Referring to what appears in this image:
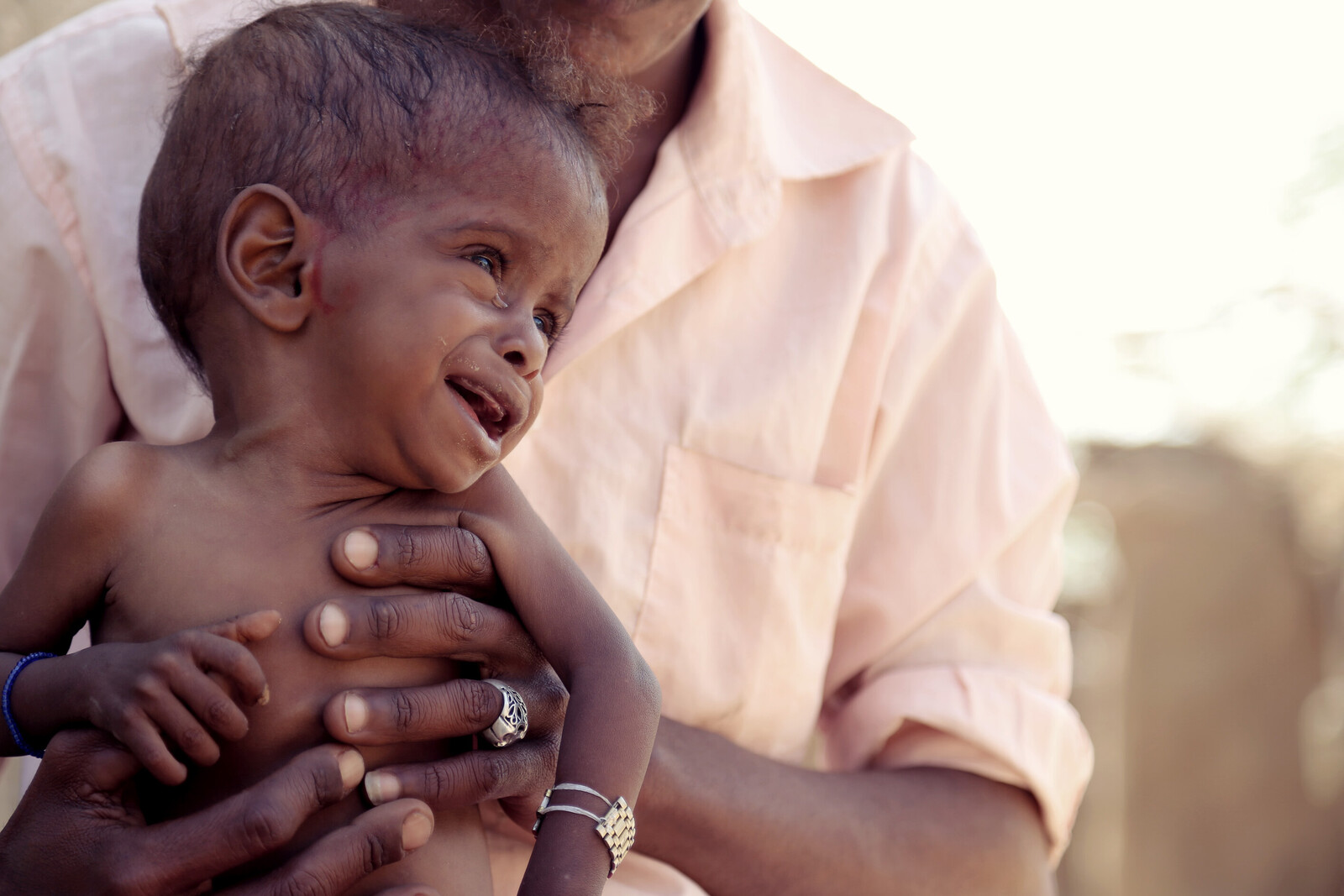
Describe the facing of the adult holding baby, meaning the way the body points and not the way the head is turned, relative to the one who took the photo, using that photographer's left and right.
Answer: facing the viewer
